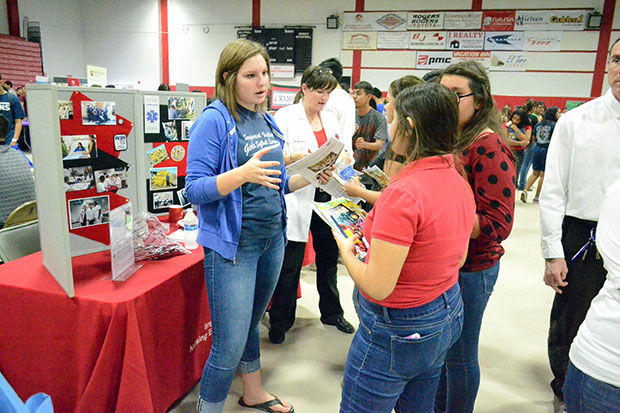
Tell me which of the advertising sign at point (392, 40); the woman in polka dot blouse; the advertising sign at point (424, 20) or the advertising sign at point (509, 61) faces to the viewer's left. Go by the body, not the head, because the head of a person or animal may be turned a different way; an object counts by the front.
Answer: the woman in polka dot blouse

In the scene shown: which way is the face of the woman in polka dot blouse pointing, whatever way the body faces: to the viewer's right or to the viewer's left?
to the viewer's left

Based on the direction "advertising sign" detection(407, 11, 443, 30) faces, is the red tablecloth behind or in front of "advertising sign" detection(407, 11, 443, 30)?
in front

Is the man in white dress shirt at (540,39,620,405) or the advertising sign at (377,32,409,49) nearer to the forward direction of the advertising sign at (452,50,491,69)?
the man in white dress shirt

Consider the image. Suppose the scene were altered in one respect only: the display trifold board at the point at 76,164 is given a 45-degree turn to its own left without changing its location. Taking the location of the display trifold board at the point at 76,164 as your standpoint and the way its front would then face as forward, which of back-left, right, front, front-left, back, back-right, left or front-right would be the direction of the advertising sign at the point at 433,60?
front-left

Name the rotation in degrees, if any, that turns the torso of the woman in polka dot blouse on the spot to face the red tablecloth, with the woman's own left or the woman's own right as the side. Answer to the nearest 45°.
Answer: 0° — they already face it

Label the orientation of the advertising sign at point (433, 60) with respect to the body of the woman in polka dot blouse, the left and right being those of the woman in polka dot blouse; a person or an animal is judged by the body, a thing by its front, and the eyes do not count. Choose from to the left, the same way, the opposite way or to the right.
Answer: to the left

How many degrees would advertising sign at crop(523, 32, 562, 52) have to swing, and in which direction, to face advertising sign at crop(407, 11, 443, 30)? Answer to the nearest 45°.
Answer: approximately 90° to its right

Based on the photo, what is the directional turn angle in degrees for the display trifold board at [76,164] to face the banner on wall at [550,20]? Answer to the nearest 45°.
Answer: approximately 90° to its left

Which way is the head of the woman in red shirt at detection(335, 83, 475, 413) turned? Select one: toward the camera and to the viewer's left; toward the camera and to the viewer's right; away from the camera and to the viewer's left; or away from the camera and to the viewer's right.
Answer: away from the camera and to the viewer's left

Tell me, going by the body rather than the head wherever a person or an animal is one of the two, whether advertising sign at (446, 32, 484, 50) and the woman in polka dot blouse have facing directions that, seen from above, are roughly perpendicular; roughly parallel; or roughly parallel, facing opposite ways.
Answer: roughly perpendicular

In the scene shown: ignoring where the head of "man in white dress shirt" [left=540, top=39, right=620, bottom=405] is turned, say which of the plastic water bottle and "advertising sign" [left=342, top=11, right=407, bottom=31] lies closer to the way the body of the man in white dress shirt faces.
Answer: the plastic water bottle

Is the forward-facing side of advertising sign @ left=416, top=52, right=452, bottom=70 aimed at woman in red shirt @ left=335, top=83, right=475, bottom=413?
yes

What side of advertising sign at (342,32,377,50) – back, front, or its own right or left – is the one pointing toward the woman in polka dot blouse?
front

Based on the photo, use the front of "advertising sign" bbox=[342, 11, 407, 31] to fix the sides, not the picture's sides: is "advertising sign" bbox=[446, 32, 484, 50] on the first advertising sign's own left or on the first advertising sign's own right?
on the first advertising sign's own left
